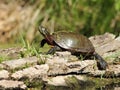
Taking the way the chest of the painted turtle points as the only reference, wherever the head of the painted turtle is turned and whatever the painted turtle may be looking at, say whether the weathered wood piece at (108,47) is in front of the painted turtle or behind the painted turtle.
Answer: behind

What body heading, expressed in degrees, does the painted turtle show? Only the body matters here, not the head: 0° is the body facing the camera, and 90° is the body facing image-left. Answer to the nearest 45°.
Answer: approximately 90°

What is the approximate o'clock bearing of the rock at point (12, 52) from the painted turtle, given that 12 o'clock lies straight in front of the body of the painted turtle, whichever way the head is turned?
The rock is roughly at 12 o'clock from the painted turtle.
